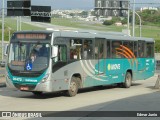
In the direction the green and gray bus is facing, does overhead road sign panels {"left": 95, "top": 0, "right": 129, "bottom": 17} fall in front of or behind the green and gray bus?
behind

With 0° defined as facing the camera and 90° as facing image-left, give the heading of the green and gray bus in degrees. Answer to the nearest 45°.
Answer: approximately 45°
